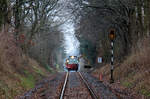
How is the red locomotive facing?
toward the camera
